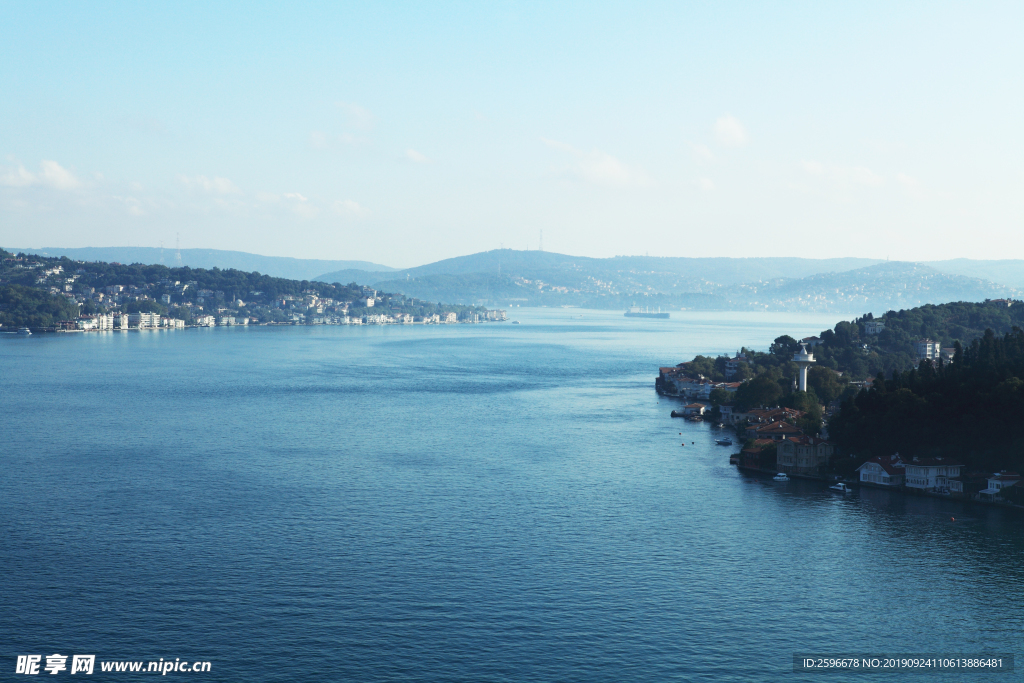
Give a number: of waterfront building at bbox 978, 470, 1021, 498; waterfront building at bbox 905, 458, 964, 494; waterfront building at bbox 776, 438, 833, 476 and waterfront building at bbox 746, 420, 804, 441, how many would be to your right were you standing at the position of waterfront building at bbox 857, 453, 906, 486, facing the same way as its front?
2

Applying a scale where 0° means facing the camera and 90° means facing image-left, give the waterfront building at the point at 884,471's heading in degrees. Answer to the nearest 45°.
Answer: approximately 45°

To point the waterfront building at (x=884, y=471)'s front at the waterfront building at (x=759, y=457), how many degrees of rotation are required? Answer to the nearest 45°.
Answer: approximately 90° to its right

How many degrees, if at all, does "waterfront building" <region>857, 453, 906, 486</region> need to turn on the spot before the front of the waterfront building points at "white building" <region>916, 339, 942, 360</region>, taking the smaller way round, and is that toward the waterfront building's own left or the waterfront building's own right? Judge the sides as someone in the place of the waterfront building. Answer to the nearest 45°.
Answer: approximately 135° to the waterfront building's own right

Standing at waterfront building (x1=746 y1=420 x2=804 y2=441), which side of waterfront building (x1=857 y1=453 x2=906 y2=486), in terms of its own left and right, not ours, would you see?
right

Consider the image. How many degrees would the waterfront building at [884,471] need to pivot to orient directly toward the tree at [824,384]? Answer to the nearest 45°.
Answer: approximately 135° to its right
